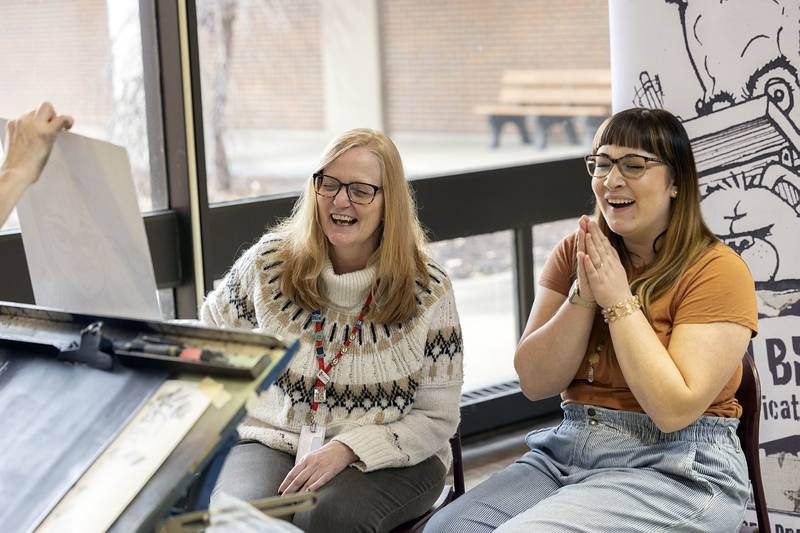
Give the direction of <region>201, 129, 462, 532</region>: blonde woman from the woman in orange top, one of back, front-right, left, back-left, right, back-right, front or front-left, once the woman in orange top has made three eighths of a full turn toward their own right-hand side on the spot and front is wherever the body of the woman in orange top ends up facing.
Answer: left

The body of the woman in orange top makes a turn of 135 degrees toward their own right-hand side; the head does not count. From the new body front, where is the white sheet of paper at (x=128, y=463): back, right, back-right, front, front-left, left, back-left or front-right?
back-left

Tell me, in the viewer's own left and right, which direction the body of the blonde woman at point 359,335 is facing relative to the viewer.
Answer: facing the viewer and to the left of the viewer

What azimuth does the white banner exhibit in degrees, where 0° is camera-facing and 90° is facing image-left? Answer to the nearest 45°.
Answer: approximately 0°

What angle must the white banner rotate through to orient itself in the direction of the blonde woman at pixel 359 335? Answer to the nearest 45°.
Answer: approximately 45° to its right

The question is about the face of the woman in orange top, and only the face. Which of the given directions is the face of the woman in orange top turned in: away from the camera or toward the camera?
toward the camera

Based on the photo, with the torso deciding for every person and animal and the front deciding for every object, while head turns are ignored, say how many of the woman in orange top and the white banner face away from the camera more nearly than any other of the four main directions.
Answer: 0

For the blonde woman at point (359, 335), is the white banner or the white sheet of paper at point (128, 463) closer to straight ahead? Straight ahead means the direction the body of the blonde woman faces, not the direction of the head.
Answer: the white sheet of paper

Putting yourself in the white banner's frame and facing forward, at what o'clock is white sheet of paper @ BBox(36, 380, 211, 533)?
The white sheet of paper is roughly at 1 o'clock from the white banner.
